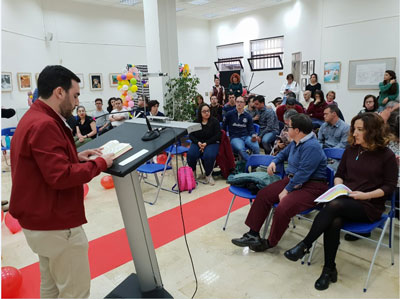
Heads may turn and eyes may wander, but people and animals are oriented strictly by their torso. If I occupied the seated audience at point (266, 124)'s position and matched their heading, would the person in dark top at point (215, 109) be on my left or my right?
on my right

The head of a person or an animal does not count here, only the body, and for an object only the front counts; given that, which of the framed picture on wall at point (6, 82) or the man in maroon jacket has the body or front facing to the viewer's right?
the man in maroon jacket

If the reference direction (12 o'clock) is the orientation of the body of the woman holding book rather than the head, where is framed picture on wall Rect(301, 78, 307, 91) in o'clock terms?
The framed picture on wall is roughly at 4 o'clock from the woman holding book.

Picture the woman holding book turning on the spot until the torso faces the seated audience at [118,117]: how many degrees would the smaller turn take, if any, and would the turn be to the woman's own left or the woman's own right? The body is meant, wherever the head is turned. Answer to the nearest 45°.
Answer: approximately 90° to the woman's own right

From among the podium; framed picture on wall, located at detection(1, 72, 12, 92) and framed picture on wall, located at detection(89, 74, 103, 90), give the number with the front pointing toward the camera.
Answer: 2

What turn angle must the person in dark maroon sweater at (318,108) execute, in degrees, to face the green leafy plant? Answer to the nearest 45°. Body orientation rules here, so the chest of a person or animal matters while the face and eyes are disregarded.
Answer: approximately 45° to their right

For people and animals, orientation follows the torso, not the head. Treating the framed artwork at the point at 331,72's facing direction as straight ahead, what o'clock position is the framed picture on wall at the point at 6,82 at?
The framed picture on wall is roughly at 2 o'clock from the framed artwork.

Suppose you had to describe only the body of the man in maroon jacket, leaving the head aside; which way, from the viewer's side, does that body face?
to the viewer's right

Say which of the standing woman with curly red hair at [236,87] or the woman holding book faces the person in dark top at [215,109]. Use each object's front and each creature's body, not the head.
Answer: the standing woman with curly red hair at [236,87]

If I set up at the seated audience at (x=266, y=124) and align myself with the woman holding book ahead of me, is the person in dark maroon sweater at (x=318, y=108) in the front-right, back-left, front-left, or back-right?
back-left

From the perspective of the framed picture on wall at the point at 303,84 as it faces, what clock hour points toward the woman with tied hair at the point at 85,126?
The woman with tied hair is roughly at 1 o'clock from the framed picture on wall.

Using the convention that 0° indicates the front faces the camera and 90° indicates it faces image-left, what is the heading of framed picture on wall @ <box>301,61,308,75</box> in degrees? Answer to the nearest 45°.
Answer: approximately 45°
